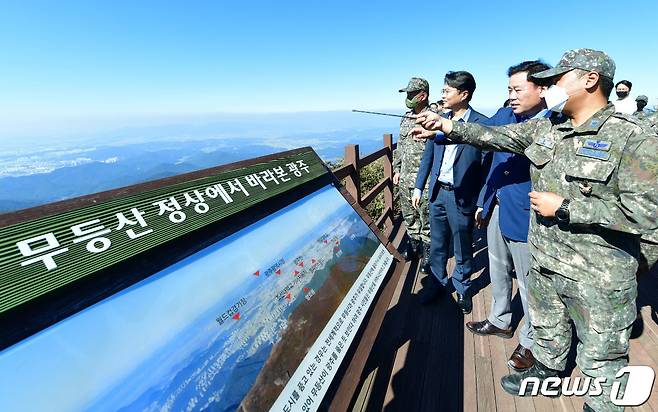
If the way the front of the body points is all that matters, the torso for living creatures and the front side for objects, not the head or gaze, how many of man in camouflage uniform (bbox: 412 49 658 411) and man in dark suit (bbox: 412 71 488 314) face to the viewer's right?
0

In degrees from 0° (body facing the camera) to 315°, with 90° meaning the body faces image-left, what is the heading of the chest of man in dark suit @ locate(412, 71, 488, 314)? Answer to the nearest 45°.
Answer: approximately 45°

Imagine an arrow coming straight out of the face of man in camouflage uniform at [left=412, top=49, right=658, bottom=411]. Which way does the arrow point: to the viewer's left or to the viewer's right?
to the viewer's left

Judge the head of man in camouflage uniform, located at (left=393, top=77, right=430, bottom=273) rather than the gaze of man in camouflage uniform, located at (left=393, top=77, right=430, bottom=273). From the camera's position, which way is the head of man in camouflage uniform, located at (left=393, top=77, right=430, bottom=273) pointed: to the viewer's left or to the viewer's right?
to the viewer's left

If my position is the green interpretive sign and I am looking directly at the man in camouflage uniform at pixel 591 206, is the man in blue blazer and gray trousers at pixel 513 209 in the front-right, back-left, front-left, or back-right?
front-left

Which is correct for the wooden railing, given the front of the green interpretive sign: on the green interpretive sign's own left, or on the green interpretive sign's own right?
on the green interpretive sign's own left

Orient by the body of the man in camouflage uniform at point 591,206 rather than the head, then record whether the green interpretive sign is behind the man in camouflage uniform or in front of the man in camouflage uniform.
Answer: in front

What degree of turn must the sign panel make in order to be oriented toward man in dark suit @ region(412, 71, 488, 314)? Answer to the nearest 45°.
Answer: approximately 90° to its left

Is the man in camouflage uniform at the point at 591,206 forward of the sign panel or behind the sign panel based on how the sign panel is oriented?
forward

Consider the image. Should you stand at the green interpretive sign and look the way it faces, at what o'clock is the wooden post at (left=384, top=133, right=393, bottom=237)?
The wooden post is roughly at 9 o'clock from the green interpretive sign.

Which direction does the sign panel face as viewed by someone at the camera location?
facing the viewer and to the right of the viewer

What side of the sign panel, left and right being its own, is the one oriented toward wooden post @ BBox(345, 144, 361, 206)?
left

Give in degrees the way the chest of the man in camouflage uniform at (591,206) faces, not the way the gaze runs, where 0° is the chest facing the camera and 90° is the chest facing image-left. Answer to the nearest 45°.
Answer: approximately 45°

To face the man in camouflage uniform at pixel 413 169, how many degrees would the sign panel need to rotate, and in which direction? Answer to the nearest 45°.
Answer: approximately 90° to its left

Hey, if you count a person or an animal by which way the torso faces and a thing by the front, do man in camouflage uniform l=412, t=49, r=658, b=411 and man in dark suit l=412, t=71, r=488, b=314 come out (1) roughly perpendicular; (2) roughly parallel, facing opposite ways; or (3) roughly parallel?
roughly parallel

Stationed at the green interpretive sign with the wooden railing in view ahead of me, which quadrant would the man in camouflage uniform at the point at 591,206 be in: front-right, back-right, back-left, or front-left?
front-right

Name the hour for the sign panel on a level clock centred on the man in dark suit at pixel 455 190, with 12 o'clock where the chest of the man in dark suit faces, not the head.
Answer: The sign panel is roughly at 11 o'clock from the man in dark suit.
